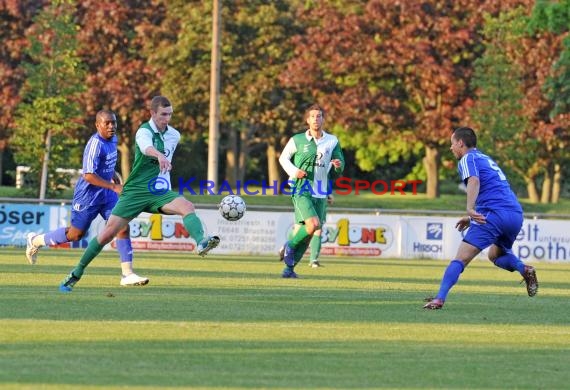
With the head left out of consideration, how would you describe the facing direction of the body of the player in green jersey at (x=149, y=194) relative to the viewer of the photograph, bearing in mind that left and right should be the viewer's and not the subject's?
facing the viewer and to the right of the viewer

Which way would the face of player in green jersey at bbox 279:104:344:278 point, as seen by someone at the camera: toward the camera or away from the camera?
toward the camera

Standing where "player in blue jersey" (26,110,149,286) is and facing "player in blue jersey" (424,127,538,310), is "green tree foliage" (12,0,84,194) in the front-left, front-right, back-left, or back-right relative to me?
back-left

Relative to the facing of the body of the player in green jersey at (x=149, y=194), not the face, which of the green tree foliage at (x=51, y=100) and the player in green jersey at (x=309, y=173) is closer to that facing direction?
the player in green jersey

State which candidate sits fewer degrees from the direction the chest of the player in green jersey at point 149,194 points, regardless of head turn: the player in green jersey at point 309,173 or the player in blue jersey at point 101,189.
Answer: the player in green jersey

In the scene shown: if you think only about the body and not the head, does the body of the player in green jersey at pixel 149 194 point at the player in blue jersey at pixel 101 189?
no

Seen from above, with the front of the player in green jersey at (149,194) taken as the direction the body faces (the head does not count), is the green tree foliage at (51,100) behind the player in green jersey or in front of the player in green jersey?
behind

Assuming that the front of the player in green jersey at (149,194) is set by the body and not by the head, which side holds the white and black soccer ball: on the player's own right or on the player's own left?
on the player's own left

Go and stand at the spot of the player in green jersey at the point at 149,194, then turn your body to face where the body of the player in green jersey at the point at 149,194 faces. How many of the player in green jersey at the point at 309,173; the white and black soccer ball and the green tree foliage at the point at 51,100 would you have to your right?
0

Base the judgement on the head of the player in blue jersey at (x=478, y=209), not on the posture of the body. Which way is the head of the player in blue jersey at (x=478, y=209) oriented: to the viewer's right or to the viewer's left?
to the viewer's left
